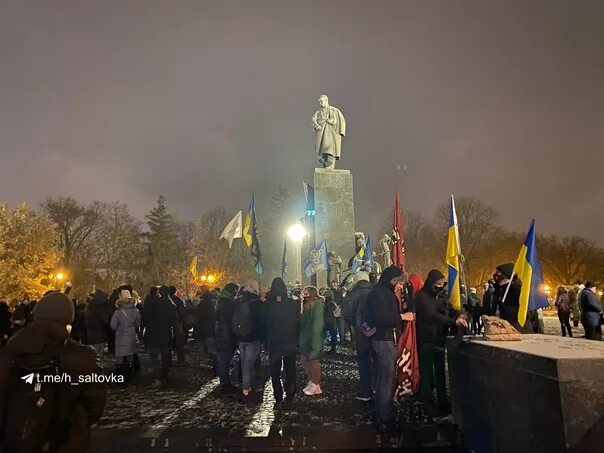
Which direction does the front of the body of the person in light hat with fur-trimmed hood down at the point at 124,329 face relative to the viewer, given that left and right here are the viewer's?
facing away from the viewer

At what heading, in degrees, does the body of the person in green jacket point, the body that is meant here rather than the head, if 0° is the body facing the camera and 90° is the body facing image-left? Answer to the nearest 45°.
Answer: approximately 90°

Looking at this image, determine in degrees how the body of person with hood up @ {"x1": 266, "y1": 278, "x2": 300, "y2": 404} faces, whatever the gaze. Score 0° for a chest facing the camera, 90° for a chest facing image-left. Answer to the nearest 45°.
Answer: approximately 180°

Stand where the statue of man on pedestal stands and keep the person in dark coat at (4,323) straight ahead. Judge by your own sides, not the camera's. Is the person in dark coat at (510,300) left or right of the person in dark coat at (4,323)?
left

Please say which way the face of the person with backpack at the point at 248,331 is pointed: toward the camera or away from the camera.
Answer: away from the camera

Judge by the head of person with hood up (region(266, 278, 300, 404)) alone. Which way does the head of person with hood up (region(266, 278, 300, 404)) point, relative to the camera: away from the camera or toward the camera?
away from the camera

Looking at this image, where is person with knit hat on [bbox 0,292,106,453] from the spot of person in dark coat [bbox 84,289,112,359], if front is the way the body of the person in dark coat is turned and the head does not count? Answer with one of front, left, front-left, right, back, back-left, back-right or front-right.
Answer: back

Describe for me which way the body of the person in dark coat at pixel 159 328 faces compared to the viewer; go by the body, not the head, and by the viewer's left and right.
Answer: facing away from the viewer

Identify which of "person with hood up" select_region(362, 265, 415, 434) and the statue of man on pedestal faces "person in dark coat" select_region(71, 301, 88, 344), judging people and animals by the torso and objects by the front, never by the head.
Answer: the statue of man on pedestal

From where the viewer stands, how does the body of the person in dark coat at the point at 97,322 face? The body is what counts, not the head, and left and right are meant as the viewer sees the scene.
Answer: facing away from the viewer

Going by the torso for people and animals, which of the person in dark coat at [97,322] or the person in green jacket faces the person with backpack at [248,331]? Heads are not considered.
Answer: the person in green jacket
